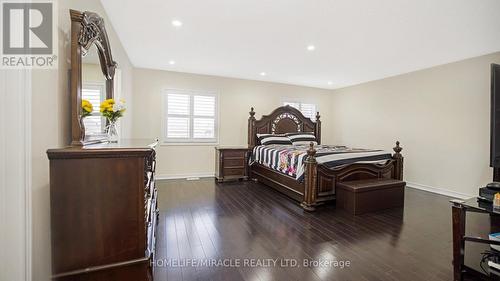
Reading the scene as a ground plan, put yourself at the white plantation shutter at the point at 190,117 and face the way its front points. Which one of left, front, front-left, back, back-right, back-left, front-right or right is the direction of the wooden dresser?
front

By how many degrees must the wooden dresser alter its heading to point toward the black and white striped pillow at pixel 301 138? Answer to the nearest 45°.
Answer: approximately 45° to its left

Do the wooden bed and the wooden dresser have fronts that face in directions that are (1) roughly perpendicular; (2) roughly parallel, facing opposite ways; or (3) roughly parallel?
roughly perpendicular

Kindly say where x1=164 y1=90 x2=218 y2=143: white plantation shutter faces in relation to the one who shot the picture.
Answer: facing the viewer

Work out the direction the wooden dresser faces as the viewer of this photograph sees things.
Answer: facing to the right of the viewer

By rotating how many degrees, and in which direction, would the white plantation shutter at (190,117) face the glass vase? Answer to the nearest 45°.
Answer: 0° — it already faces it

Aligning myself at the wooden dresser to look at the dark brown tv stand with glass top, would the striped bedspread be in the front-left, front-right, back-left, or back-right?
front-left

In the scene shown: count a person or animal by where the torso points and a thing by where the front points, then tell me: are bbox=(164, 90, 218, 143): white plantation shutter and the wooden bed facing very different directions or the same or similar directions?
same or similar directions

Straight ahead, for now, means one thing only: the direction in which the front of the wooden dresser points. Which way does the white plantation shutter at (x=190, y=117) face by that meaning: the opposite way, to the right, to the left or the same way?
to the right

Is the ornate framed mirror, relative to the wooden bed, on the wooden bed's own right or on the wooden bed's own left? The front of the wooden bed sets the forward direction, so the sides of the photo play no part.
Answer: on the wooden bed's own right

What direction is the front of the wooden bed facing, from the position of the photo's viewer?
facing the viewer and to the right of the viewer

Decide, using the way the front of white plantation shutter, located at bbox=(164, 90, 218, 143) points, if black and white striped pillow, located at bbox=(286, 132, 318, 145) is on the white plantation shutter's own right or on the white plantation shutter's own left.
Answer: on the white plantation shutter's own left

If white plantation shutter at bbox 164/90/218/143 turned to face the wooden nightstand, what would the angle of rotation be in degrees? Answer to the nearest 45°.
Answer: approximately 45° to its left

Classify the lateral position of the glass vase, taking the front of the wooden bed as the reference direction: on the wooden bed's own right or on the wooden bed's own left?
on the wooden bed's own right

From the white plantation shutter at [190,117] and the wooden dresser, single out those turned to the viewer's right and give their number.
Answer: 1
